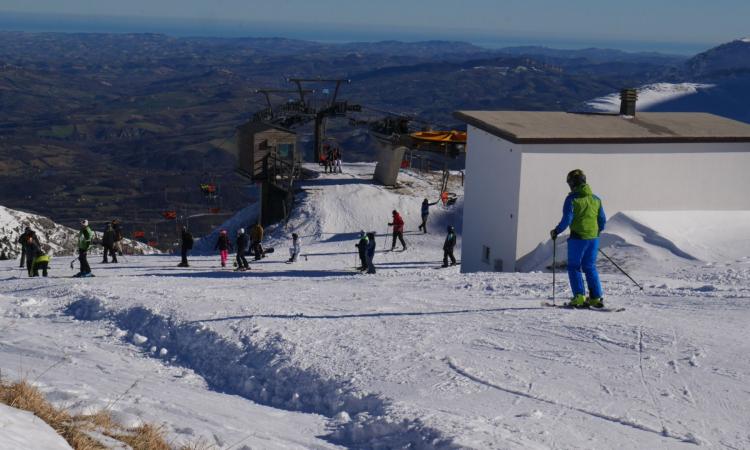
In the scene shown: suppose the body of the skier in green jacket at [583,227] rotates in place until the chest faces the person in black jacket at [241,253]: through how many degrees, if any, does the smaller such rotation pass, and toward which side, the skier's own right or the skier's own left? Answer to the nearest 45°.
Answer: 0° — they already face them

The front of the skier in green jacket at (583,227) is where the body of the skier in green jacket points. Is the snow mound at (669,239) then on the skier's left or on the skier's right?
on the skier's right

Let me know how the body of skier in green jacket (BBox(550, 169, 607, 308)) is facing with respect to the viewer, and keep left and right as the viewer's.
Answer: facing away from the viewer and to the left of the viewer

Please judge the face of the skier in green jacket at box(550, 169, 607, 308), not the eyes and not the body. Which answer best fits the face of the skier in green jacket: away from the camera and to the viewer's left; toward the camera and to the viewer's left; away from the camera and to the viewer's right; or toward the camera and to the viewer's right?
away from the camera and to the viewer's left

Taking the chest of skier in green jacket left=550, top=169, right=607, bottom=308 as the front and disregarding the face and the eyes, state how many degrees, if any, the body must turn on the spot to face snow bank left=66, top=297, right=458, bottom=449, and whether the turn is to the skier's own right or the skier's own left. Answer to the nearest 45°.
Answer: approximately 90° to the skier's own left

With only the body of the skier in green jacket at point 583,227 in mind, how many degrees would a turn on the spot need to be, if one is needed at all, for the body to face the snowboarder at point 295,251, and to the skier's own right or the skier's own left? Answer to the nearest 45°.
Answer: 0° — they already face them

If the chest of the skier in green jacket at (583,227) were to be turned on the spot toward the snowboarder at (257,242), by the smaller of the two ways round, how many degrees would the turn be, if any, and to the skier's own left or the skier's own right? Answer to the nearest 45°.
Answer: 0° — they already face them

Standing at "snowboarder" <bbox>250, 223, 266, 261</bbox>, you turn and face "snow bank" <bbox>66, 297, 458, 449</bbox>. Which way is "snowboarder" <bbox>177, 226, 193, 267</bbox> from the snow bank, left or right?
right

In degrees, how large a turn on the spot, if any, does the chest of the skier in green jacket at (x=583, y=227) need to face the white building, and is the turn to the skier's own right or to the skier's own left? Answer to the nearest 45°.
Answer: approximately 45° to the skier's own right
